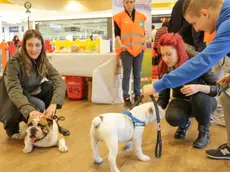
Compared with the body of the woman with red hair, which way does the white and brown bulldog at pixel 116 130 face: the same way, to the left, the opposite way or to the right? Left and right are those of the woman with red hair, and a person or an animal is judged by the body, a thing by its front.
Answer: the opposite way

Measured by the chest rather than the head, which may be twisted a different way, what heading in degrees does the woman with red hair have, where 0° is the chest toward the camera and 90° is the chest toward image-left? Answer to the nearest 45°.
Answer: approximately 45°

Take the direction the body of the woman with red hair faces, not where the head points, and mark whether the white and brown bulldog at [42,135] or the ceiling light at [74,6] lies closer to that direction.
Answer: the white and brown bulldog

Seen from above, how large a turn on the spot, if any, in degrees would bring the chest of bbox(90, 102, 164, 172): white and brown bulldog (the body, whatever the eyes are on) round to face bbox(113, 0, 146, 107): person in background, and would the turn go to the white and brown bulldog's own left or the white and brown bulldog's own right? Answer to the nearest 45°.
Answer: approximately 45° to the white and brown bulldog's own left

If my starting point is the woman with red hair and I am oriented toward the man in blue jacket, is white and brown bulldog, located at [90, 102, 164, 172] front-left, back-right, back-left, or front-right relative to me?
front-right

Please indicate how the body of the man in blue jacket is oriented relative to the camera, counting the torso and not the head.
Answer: to the viewer's left

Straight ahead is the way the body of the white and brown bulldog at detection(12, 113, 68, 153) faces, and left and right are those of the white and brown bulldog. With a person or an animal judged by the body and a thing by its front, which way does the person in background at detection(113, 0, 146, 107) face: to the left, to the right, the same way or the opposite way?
the same way

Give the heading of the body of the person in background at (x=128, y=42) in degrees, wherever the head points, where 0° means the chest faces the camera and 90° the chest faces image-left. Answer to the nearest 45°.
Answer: approximately 0°

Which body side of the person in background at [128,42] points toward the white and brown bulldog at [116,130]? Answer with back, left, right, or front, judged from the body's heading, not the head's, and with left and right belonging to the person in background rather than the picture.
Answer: front

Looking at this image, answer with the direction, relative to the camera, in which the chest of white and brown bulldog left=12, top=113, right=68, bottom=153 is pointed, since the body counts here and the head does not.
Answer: toward the camera

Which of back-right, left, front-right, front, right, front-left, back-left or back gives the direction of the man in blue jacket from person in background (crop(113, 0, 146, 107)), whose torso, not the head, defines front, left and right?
front

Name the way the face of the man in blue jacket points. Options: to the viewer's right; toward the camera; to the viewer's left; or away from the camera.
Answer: to the viewer's left

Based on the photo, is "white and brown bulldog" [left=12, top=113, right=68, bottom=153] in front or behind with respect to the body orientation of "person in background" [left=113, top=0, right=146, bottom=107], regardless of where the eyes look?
in front
